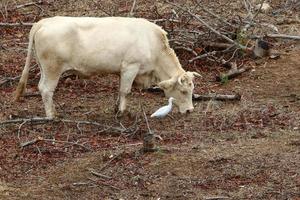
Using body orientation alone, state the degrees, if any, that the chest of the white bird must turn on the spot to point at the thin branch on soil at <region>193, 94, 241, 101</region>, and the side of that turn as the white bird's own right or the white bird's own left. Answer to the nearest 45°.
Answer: approximately 45° to the white bird's own left

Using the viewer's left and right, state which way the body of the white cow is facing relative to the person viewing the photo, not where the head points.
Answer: facing to the right of the viewer

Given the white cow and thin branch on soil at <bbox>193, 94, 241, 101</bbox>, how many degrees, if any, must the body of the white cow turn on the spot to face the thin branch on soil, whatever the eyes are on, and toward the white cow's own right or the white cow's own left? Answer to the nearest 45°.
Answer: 0° — it already faces it

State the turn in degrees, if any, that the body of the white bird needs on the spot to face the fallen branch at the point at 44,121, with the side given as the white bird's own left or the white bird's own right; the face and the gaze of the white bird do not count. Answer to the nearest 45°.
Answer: approximately 180°

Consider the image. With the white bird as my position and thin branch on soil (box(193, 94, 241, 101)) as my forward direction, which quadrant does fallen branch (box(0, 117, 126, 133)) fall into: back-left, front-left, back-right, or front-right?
back-left

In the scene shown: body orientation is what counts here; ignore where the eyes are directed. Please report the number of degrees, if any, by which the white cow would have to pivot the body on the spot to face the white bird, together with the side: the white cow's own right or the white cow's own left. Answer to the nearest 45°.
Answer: approximately 45° to the white cow's own right

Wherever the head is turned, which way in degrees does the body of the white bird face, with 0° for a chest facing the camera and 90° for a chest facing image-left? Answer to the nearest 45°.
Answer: approximately 270°
